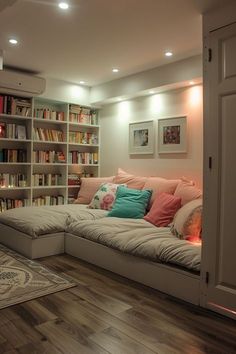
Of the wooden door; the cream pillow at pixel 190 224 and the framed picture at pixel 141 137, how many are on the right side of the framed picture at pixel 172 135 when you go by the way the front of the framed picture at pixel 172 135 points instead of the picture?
1

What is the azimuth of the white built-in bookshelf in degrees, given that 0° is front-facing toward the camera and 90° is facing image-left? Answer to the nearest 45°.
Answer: approximately 315°

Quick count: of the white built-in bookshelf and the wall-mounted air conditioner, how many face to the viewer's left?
0

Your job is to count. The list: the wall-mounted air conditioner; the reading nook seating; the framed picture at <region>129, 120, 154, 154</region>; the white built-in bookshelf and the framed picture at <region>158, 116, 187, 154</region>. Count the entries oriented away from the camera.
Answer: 0

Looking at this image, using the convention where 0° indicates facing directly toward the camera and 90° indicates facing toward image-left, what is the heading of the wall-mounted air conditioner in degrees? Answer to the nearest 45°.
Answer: approximately 315°

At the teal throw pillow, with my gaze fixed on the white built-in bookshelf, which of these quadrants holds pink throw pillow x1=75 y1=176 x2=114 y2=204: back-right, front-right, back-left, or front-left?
front-right

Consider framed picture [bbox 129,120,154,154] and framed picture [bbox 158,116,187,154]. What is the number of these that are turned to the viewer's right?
0

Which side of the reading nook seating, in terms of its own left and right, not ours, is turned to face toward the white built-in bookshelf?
right

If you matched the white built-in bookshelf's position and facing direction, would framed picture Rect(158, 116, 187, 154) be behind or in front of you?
in front

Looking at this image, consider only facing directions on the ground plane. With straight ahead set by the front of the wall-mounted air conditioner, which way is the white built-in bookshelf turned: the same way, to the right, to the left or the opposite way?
the same way

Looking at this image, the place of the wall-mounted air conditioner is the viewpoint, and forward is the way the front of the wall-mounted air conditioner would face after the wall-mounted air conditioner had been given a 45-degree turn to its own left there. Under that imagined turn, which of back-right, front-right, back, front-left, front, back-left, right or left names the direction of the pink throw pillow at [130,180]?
front

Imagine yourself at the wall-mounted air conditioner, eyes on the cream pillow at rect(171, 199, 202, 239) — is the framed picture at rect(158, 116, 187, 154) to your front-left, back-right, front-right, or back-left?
front-left

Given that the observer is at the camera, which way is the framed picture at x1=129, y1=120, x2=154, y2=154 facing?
facing the viewer and to the left of the viewer

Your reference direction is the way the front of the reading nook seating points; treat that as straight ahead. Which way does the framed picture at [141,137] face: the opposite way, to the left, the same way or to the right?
the same way
